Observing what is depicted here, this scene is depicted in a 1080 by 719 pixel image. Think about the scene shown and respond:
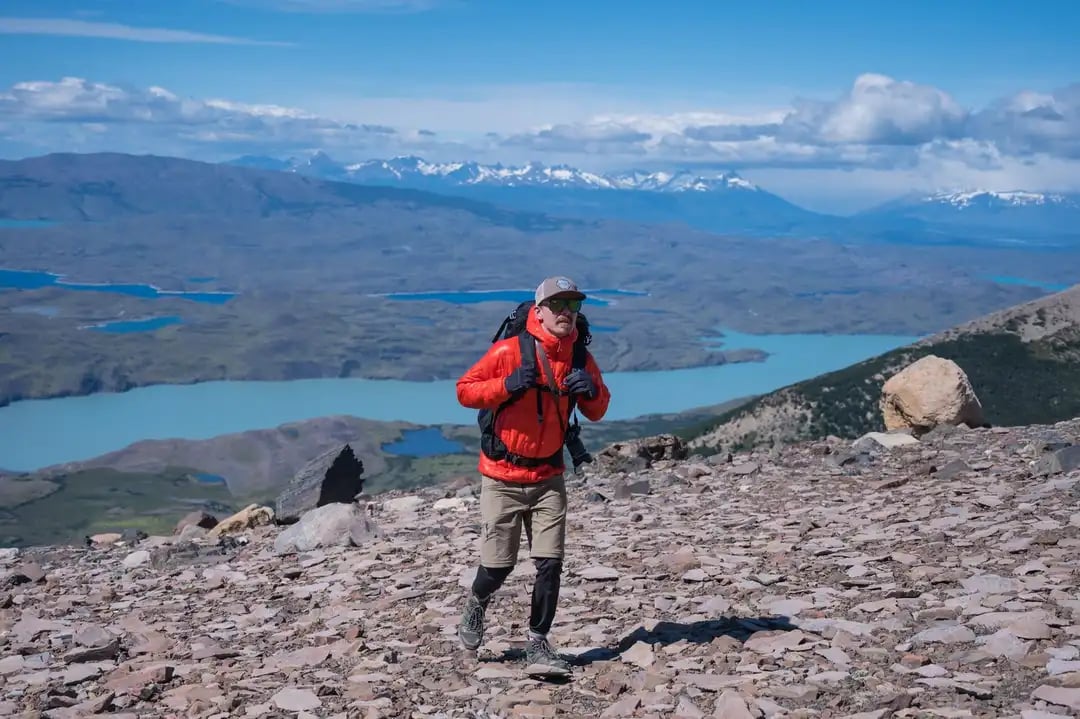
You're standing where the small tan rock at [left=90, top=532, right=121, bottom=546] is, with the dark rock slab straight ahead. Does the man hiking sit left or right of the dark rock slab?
right

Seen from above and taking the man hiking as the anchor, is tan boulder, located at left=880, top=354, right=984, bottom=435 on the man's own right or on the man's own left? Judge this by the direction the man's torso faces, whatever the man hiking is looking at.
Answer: on the man's own left

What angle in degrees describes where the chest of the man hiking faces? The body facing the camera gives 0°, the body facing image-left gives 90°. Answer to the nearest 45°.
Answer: approximately 315°

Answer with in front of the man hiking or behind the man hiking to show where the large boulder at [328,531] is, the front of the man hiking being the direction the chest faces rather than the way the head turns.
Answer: behind

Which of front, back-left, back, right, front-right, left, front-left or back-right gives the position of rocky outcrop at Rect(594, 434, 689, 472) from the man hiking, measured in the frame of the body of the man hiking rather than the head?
back-left

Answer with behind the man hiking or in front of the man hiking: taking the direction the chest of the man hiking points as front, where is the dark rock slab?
behind

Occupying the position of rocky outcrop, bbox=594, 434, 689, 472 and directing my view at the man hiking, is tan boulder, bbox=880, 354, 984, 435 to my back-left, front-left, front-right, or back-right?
back-left
